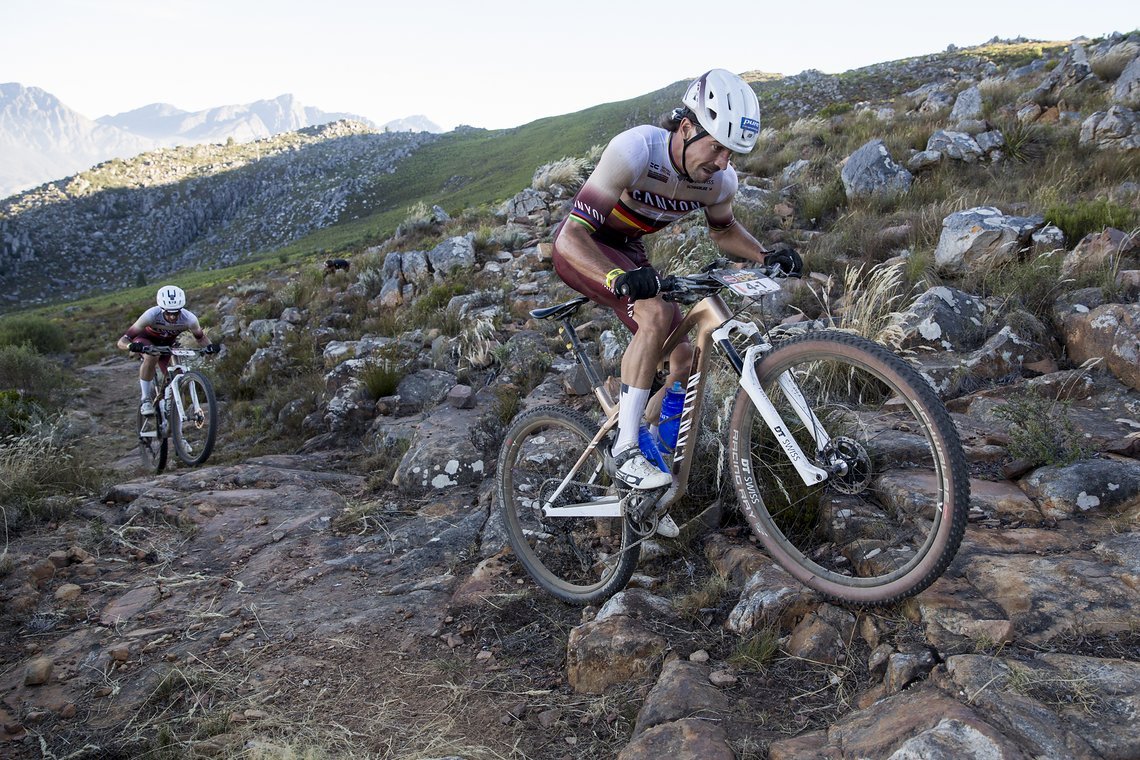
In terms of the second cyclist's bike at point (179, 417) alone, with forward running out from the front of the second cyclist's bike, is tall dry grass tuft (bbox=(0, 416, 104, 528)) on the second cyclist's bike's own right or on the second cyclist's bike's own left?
on the second cyclist's bike's own right

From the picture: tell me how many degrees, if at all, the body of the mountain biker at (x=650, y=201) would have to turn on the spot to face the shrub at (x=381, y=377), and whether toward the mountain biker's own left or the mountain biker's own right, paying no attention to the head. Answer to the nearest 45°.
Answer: approximately 180°

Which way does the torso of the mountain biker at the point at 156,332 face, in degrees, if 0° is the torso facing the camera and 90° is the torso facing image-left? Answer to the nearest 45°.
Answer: approximately 0°

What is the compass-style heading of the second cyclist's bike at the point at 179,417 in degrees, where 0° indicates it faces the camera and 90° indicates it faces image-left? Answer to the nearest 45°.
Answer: approximately 315°

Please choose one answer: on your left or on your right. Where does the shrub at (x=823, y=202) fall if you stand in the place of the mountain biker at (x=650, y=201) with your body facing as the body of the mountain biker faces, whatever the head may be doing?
on your left

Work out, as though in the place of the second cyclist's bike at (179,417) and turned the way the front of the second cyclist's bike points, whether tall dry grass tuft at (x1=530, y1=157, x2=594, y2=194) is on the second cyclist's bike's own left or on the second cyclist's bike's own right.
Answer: on the second cyclist's bike's own left

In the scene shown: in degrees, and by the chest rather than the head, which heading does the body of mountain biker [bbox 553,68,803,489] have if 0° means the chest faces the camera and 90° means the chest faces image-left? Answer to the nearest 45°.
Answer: approximately 315°

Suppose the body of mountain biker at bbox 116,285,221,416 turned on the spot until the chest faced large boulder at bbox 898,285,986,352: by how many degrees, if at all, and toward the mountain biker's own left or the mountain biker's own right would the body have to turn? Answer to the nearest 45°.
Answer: approximately 45° to the mountain biker's own left

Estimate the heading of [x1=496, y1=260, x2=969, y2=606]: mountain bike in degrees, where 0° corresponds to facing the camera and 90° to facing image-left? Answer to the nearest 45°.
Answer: approximately 315°
